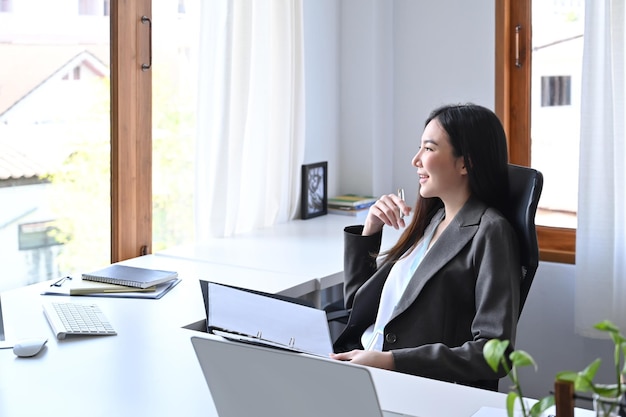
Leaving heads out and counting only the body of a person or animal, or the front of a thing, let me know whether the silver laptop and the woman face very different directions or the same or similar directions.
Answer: very different directions

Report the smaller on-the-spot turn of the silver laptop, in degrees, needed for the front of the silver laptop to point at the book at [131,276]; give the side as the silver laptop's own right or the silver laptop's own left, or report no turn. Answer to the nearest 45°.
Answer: approximately 45° to the silver laptop's own left

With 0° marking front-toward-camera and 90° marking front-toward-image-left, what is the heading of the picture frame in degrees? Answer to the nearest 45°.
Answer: approximately 315°

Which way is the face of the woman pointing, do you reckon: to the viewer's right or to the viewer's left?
to the viewer's left

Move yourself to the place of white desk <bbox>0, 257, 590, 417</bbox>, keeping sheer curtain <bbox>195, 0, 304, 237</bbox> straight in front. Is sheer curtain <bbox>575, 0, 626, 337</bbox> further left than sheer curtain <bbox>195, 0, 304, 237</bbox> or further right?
right

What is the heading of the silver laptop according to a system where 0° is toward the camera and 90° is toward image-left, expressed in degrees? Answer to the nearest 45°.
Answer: approximately 225°
